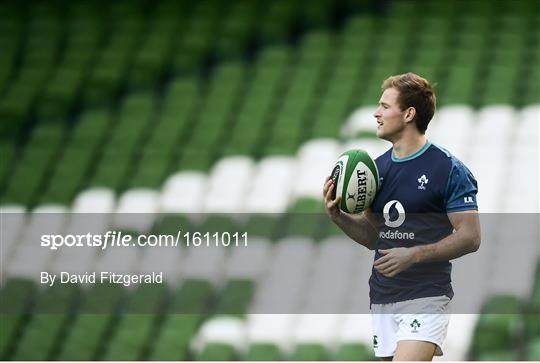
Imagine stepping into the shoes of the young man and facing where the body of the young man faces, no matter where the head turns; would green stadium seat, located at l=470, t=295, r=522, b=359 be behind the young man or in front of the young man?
behind

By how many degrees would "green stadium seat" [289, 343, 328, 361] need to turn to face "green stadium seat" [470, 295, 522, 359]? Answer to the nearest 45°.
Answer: approximately 90° to its left

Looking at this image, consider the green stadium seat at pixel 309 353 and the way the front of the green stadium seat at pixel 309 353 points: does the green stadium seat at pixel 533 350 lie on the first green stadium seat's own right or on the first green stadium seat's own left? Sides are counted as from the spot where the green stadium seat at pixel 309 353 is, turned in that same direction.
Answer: on the first green stadium seat's own left

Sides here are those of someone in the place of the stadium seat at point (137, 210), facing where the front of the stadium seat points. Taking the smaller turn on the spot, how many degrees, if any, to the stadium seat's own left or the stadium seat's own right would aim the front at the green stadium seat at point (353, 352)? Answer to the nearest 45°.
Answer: approximately 45° to the stadium seat's own left

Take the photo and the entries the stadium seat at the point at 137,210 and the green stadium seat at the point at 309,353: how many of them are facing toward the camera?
2

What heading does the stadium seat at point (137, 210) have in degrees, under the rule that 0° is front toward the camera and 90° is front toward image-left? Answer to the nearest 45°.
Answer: approximately 0°

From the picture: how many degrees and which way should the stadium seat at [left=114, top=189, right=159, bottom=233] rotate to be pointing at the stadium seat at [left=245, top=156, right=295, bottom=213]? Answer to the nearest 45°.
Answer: approximately 90° to its left

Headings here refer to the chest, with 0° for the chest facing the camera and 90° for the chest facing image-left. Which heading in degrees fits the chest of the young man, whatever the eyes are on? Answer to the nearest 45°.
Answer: approximately 45°

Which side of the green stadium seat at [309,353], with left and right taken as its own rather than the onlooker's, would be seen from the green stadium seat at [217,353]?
right
